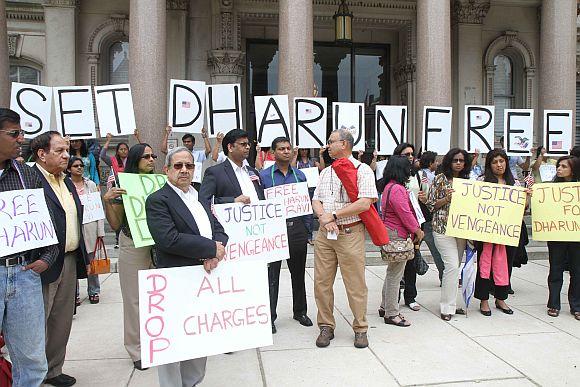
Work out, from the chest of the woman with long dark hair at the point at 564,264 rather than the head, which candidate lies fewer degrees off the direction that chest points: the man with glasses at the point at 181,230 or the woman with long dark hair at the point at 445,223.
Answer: the man with glasses

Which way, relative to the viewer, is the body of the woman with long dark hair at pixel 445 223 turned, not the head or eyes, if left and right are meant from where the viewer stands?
facing the viewer and to the right of the viewer

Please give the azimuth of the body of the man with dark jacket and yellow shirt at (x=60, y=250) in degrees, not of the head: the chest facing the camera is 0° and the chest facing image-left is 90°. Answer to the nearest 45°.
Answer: approximately 315°

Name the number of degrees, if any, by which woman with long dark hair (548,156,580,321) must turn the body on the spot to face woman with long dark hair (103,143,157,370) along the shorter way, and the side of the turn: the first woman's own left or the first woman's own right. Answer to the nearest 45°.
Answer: approximately 45° to the first woman's own right

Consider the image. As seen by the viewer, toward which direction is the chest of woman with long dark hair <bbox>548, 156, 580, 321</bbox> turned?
toward the camera

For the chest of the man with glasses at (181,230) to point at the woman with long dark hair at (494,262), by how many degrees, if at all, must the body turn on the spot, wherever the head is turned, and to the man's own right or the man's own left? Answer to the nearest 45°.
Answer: approximately 90° to the man's own left

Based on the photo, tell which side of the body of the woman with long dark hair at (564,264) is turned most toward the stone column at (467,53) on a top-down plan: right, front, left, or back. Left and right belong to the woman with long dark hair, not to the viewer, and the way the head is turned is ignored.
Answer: back

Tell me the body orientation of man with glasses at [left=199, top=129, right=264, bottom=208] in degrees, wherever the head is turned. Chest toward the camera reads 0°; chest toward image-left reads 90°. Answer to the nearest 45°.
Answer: approximately 315°

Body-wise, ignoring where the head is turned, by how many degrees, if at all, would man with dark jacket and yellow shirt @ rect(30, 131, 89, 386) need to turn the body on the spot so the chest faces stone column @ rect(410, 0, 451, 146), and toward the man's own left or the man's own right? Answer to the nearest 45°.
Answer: approximately 90° to the man's own left

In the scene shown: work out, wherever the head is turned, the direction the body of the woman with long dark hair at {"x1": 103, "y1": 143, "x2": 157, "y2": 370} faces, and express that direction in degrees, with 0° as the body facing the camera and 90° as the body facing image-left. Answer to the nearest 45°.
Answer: approximately 315°
